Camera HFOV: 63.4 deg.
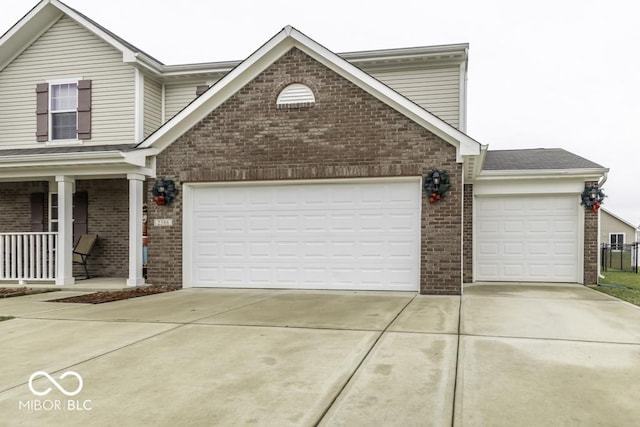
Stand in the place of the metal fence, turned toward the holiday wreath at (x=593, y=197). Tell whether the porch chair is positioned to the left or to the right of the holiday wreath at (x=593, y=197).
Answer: right

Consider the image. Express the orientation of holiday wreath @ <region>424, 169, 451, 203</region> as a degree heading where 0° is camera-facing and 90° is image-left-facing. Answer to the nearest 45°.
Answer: approximately 0°

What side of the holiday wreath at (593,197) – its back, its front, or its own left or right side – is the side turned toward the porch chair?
right

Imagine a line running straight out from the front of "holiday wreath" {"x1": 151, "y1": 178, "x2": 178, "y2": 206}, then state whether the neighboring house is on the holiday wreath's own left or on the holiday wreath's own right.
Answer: on the holiday wreath's own left

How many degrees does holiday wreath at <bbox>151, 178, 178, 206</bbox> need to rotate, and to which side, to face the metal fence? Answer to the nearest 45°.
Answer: approximately 90° to its left
